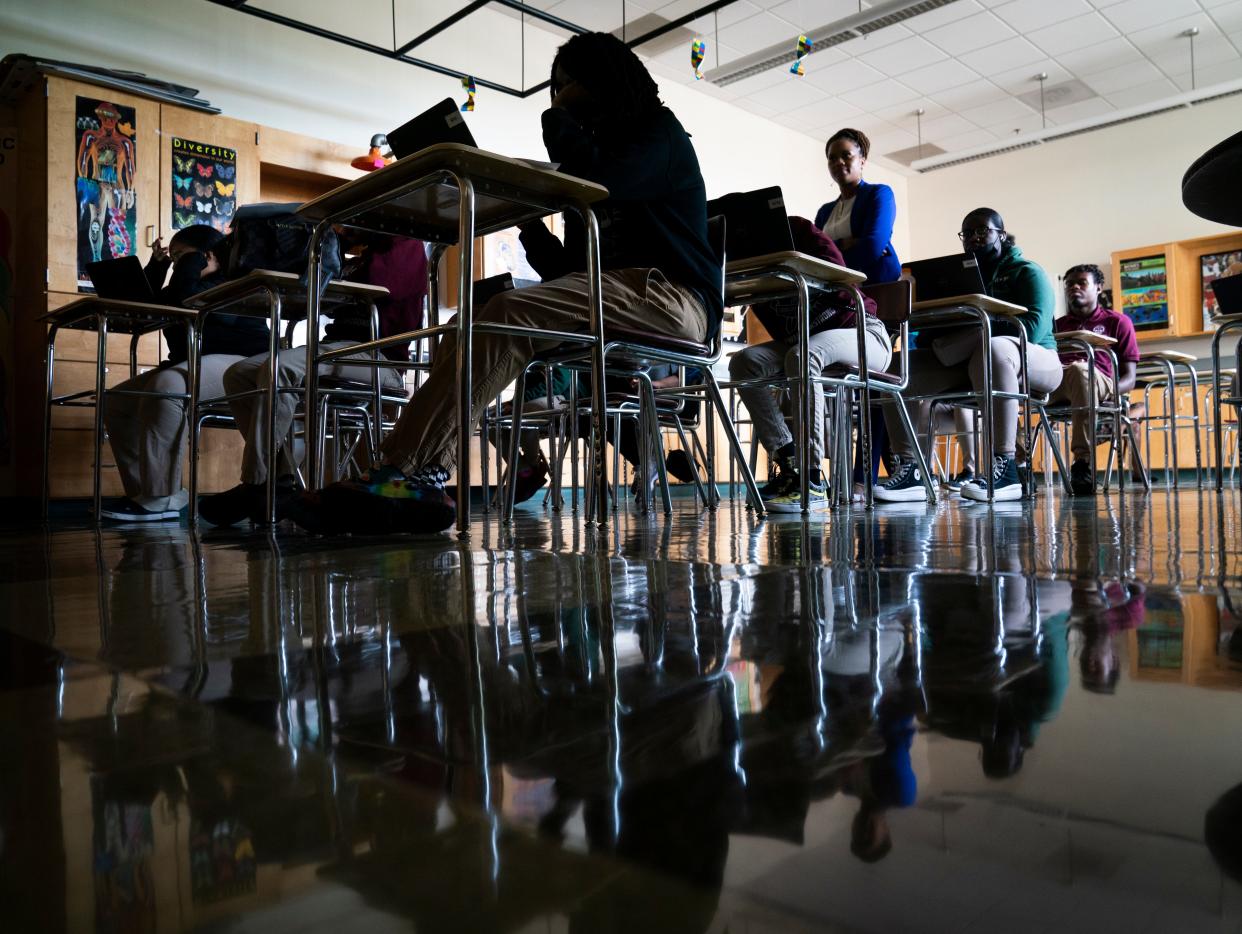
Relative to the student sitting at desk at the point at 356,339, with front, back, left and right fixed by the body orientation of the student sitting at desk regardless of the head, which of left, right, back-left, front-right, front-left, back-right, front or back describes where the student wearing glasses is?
back

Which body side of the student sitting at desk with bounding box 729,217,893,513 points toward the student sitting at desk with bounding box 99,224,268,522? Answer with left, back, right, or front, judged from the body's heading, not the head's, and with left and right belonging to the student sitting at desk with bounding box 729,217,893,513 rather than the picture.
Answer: front

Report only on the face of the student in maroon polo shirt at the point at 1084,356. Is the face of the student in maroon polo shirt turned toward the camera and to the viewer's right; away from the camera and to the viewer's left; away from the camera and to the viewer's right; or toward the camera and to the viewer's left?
toward the camera and to the viewer's left

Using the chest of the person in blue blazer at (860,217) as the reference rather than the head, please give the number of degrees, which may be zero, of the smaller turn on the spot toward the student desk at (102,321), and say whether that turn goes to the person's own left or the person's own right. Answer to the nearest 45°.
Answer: approximately 45° to the person's own right

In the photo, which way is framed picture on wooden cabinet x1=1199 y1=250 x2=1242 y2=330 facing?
toward the camera

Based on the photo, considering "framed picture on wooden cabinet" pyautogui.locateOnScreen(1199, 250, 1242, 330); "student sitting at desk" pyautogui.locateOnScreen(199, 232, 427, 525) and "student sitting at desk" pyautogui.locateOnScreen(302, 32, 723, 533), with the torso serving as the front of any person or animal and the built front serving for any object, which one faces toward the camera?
the framed picture on wooden cabinet

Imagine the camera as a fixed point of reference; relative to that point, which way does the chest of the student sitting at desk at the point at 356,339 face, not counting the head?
to the viewer's left

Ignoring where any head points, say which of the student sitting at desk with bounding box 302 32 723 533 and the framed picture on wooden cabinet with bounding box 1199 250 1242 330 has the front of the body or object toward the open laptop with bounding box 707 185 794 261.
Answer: the framed picture on wooden cabinet

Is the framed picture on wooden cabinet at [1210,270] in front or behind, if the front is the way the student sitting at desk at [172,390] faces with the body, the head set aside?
behind

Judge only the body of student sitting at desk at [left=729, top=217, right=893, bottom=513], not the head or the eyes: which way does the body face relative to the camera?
to the viewer's left

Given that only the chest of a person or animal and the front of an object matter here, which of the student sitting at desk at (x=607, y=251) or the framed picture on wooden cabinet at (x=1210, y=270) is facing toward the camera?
the framed picture on wooden cabinet

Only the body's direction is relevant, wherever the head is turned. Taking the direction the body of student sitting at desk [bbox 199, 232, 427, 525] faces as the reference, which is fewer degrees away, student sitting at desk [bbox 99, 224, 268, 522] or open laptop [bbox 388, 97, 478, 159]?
the student sitting at desk

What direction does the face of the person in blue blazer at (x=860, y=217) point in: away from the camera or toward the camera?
toward the camera

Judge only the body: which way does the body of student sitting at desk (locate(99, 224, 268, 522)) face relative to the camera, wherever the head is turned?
to the viewer's left

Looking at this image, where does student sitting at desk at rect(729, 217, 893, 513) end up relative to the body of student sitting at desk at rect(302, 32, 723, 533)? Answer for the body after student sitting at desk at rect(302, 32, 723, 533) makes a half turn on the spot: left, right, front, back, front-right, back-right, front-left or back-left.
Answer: front-left
